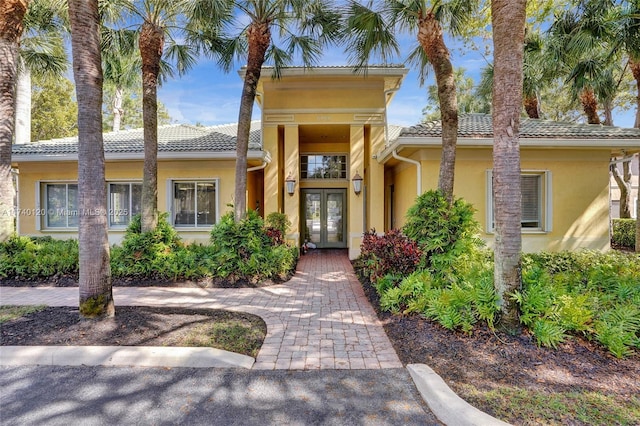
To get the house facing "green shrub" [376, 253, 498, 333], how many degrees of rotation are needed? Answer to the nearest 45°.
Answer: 0° — it already faces it

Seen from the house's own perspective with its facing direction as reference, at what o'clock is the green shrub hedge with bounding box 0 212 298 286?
The green shrub hedge is roughly at 2 o'clock from the house.

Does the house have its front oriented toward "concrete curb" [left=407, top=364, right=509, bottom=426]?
yes

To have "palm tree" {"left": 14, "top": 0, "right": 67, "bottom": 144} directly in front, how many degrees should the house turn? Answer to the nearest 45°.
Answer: approximately 90° to its right

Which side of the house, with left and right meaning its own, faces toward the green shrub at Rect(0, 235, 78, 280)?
right

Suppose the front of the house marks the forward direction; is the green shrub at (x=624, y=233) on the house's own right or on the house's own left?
on the house's own left

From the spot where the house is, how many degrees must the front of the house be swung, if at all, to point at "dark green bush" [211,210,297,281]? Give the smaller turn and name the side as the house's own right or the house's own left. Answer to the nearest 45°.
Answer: approximately 45° to the house's own right

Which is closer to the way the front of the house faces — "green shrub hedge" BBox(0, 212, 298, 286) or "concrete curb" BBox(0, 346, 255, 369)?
the concrete curb

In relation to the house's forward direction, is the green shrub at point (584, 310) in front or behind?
in front

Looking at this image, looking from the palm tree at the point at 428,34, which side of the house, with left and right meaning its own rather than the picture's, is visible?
front

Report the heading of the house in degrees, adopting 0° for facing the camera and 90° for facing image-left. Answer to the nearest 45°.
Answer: approximately 0°
